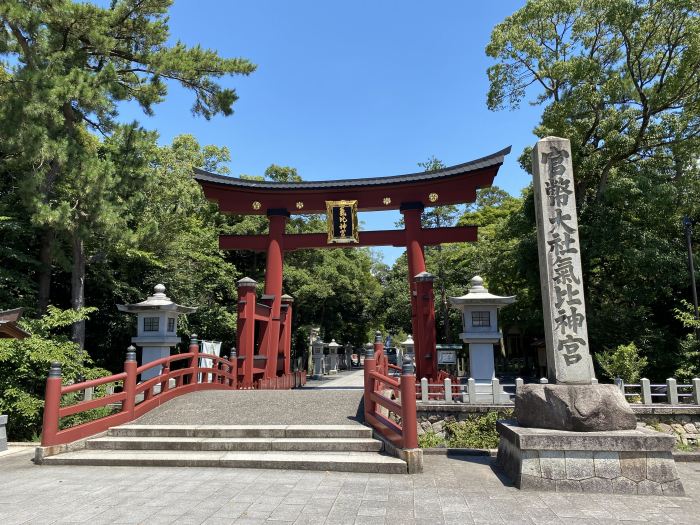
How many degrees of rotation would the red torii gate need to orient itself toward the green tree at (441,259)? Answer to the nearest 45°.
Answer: approximately 180°

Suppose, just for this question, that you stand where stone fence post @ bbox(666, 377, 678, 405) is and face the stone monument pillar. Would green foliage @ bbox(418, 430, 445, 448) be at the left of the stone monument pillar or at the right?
right

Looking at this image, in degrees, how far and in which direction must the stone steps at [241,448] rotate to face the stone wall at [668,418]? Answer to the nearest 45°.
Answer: approximately 90° to its left

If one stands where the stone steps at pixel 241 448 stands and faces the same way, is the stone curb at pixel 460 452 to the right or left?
on its left

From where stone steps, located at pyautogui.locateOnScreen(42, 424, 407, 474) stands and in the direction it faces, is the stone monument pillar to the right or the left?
on its left

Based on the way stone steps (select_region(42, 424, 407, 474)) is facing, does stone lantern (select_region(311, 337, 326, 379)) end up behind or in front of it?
behind

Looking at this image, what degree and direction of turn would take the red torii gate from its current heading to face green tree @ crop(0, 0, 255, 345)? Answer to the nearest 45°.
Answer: approximately 90° to its right

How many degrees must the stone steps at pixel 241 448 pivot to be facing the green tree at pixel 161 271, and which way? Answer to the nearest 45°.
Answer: approximately 180°

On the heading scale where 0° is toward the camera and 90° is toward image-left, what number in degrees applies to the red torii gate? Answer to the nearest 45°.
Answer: approximately 0°

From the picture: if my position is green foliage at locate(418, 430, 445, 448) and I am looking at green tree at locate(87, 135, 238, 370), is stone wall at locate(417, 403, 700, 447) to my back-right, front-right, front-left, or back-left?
back-right

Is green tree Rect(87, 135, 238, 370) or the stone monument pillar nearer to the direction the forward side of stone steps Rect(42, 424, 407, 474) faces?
the stone monument pillar
